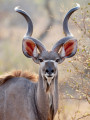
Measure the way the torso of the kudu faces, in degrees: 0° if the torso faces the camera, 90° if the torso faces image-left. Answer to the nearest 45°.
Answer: approximately 315°
